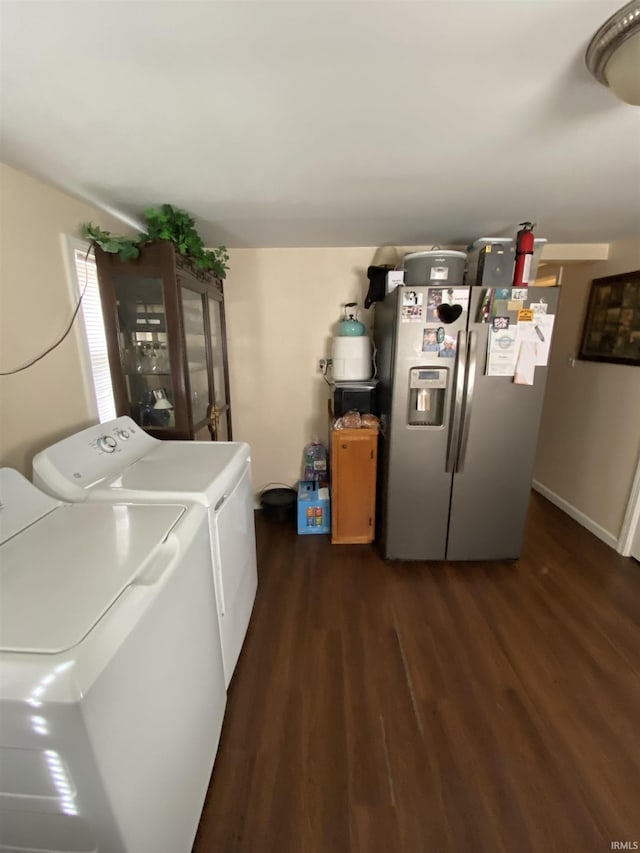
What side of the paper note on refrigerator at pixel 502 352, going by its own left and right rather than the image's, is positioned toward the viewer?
front

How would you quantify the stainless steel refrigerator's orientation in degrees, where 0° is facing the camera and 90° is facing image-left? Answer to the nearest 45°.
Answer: approximately 0°

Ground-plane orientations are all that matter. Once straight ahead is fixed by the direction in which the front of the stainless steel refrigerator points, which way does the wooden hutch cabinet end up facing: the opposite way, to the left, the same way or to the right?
to the left

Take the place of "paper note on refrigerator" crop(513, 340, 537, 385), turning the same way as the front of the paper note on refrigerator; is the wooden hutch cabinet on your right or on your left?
on your right

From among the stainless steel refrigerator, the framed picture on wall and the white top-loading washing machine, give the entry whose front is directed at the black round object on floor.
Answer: the framed picture on wall

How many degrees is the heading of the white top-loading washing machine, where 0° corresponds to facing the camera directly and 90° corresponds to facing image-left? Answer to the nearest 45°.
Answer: approximately 315°

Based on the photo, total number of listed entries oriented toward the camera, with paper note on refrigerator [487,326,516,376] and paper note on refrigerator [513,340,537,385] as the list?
2

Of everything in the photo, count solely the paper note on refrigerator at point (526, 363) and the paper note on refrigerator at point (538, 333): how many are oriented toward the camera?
2

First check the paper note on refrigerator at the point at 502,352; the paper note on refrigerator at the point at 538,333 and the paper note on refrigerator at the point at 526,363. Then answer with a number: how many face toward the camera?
3

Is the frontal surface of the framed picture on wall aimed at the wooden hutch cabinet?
yes

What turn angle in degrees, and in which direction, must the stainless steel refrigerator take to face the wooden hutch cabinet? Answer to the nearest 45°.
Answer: approximately 45° to its right

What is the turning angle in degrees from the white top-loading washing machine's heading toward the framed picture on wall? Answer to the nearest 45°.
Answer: approximately 45° to its left

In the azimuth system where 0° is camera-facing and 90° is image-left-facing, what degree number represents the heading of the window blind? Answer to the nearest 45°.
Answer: approximately 315°

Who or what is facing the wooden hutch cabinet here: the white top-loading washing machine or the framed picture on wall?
the framed picture on wall
